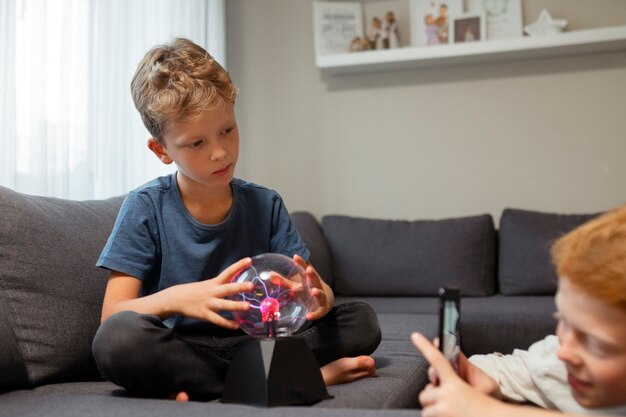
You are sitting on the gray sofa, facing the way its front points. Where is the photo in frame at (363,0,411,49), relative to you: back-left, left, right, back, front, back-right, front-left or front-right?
back

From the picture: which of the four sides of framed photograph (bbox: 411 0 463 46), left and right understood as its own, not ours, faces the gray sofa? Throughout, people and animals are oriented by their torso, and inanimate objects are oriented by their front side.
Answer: front

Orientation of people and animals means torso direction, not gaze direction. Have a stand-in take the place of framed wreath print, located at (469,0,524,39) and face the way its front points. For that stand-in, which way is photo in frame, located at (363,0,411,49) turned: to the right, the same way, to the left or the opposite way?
the same way

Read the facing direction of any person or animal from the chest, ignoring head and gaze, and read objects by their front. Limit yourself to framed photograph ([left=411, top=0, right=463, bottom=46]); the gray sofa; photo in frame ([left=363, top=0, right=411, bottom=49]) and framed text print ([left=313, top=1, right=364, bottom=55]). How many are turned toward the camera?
4

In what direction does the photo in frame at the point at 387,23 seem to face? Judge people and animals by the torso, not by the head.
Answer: toward the camera

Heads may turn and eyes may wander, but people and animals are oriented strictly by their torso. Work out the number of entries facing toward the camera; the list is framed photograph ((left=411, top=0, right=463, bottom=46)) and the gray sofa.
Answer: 2

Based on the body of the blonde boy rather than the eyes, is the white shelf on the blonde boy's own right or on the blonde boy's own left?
on the blonde boy's own left

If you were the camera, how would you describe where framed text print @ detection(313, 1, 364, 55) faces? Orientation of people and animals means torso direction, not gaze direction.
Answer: facing the viewer

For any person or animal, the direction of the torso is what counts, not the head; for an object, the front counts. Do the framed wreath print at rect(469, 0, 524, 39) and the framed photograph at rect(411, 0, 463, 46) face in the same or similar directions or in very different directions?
same or similar directions
